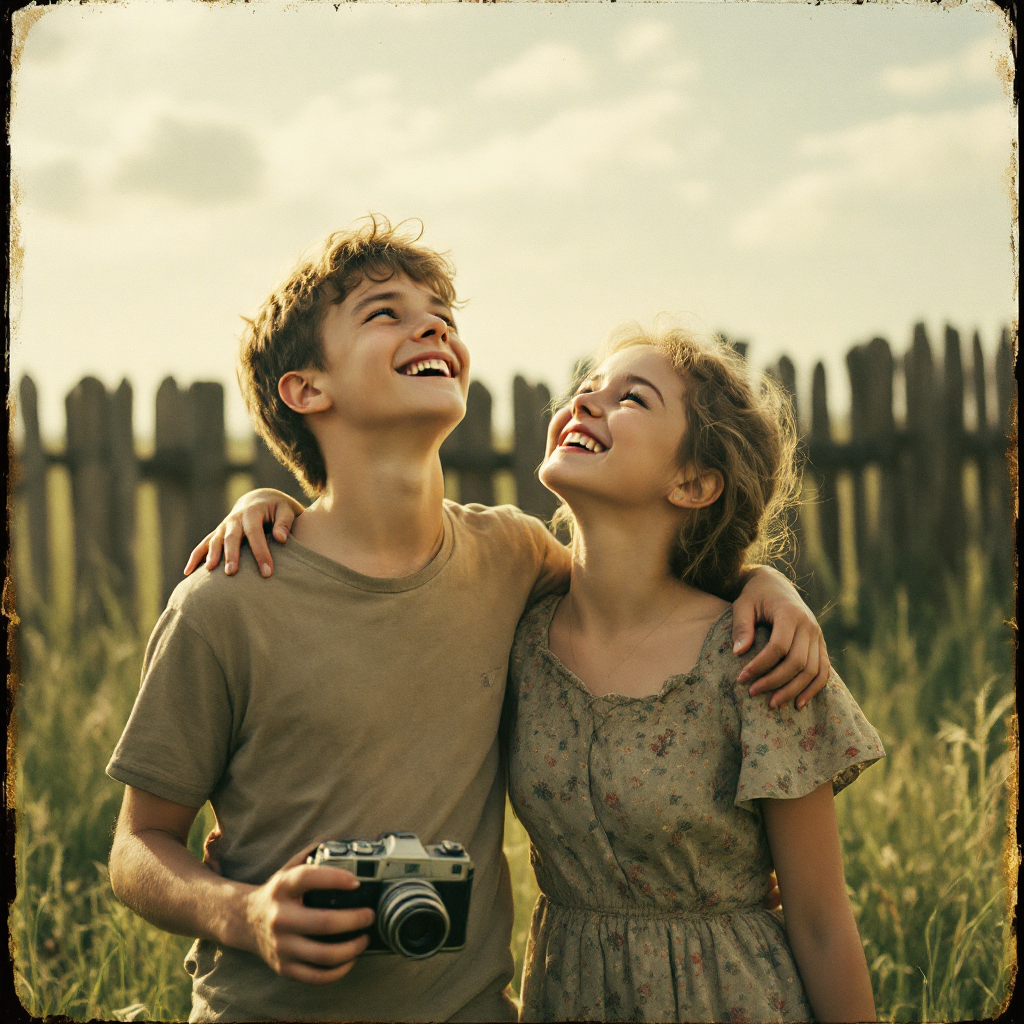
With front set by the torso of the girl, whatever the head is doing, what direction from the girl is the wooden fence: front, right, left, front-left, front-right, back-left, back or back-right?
back-right

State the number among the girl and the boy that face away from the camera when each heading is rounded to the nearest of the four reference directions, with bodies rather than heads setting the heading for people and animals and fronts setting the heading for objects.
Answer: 0

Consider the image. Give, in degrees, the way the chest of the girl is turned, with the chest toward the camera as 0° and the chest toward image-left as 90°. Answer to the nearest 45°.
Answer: approximately 45°

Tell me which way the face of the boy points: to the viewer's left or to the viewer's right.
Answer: to the viewer's right

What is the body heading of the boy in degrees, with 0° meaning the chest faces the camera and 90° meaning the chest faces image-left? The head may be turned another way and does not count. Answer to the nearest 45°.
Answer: approximately 315°
